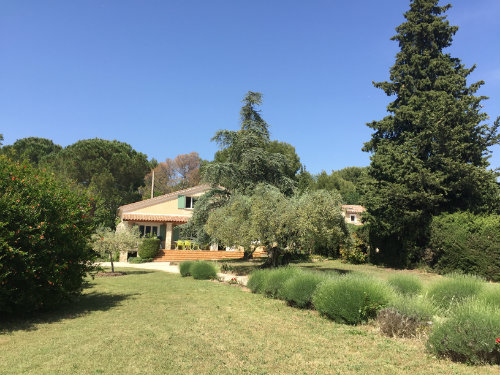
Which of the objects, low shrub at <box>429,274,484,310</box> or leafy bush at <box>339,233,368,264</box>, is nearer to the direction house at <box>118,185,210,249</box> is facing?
the low shrub

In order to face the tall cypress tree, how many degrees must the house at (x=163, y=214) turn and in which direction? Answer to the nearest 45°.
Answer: approximately 45° to its left

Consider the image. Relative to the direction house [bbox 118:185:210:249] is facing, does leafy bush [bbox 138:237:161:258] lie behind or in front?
in front

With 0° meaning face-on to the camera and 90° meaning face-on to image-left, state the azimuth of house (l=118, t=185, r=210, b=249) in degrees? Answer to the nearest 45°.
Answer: approximately 0°

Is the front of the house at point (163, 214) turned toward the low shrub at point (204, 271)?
yes

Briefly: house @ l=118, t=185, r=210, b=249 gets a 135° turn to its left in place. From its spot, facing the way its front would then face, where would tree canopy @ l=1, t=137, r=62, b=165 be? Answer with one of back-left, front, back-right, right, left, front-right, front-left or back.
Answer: left

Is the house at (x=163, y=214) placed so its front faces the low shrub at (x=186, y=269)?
yes

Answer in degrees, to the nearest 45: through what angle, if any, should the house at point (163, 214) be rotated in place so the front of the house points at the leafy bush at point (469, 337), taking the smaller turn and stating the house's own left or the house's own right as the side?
0° — it already faces it

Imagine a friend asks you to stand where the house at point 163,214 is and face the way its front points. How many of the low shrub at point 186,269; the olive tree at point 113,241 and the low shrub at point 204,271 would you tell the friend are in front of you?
3

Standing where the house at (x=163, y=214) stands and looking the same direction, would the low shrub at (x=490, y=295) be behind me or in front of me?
in front
